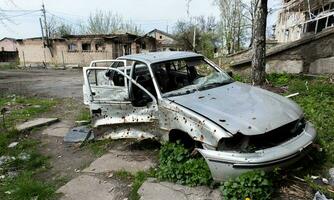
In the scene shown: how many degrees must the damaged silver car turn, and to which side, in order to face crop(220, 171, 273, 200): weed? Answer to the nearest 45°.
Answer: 0° — it already faces it

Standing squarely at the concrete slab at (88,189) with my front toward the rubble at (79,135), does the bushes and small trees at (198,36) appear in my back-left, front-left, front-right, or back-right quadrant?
front-right

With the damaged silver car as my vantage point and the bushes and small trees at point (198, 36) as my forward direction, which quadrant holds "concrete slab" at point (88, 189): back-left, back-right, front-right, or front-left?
back-left

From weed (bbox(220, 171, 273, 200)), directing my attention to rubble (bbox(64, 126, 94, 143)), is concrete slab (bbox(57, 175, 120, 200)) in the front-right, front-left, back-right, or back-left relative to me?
front-left

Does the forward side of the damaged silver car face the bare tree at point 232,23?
no

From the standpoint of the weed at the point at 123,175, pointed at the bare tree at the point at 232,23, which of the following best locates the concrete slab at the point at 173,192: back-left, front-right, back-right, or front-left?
back-right

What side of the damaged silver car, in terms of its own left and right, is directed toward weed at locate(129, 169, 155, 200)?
right

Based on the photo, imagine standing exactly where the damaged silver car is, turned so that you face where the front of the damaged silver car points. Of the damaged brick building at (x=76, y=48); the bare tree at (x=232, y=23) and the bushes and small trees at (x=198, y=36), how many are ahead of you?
0

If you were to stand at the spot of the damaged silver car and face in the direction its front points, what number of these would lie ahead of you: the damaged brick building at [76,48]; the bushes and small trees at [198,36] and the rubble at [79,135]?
0

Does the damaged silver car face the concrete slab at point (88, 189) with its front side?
no

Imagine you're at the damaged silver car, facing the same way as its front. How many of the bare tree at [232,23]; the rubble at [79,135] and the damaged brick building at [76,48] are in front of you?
0

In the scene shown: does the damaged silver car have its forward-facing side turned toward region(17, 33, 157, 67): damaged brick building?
no

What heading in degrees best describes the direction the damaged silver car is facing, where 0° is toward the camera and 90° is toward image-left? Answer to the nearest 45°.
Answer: approximately 315°

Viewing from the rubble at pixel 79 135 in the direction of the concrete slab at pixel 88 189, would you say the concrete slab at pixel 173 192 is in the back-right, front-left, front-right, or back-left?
front-left

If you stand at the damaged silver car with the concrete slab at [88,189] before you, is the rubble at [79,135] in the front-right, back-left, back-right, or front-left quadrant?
front-right

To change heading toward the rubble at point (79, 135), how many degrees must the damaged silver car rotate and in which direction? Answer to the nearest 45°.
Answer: approximately 180°
